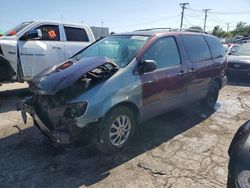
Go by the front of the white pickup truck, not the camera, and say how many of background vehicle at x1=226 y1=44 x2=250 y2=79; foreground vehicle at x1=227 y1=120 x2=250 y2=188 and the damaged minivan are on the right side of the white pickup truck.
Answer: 0

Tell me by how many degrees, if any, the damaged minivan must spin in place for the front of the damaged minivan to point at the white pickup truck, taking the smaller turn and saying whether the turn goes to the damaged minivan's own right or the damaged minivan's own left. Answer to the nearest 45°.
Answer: approximately 90° to the damaged minivan's own right

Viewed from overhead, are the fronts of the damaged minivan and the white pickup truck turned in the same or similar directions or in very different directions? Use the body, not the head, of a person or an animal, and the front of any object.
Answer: same or similar directions

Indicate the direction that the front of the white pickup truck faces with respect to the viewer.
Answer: facing the viewer and to the left of the viewer

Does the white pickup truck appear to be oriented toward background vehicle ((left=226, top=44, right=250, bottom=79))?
no

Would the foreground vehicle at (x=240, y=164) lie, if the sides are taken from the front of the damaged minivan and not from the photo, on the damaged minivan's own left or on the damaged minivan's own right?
on the damaged minivan's own left

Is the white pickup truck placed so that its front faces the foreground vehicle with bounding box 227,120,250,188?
no

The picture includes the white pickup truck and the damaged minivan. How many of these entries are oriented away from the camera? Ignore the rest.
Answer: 0

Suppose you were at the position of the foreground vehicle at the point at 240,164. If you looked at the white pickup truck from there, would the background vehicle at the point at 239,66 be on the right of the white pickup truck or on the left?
right

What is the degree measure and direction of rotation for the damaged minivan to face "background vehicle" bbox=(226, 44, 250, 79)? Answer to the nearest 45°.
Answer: approximately 180°
